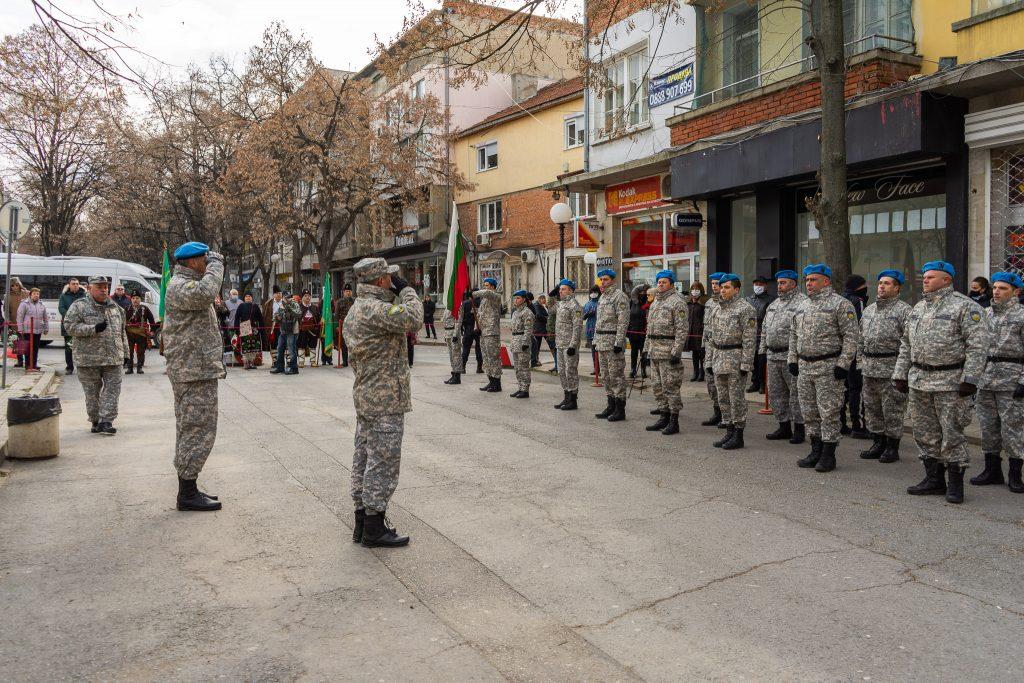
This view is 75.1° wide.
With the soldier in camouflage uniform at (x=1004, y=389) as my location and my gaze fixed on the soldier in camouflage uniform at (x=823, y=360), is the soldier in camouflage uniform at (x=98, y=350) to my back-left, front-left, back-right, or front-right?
front-left

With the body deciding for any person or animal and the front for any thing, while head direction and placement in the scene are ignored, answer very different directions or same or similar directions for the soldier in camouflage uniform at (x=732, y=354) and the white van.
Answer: very different directions

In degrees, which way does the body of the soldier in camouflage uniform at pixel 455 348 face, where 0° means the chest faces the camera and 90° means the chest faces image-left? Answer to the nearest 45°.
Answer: approximately 45°

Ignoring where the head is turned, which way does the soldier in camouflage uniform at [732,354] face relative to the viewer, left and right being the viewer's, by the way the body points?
facing the viewer and to the left of the viewer

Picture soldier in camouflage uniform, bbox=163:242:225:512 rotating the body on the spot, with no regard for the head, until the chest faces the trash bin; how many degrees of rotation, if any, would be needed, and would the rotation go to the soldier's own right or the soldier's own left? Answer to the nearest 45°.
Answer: approximately 135° to the soldier's own left

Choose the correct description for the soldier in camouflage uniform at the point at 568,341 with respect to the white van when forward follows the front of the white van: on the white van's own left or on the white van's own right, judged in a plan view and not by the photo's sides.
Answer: on the white van's own right

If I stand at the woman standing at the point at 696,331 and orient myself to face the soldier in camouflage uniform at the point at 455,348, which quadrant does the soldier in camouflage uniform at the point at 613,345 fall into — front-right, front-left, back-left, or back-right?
front-left

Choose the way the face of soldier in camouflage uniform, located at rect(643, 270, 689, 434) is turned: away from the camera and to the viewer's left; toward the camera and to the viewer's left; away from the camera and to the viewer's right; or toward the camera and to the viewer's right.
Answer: toward the camera and to the viewer's left

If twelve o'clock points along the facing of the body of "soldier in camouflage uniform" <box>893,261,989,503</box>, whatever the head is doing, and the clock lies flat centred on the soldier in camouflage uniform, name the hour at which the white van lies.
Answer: The white van is roughly at 2 o'clock from the soldier in camouflage uniform.

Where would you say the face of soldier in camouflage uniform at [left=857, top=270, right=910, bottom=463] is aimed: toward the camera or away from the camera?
toward the camera

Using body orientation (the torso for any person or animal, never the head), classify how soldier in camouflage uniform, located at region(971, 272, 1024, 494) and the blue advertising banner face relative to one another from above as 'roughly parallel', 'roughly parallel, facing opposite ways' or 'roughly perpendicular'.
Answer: roughly parallel

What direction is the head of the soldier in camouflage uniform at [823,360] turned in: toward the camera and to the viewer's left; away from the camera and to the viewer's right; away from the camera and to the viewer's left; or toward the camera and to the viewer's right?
toward the camera and to the viewer's left

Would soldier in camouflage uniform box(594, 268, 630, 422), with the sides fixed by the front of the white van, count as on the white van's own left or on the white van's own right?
on the white van's own right

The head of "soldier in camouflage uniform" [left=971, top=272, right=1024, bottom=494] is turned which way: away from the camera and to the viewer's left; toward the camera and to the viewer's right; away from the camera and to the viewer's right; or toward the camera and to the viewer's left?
toward the camera and to the viewer's left

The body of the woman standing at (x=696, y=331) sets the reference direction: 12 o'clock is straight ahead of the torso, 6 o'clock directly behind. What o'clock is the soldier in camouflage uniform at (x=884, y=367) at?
The soldier in camouflage uniform is roughly at 10 o'clock from the woman standing.
